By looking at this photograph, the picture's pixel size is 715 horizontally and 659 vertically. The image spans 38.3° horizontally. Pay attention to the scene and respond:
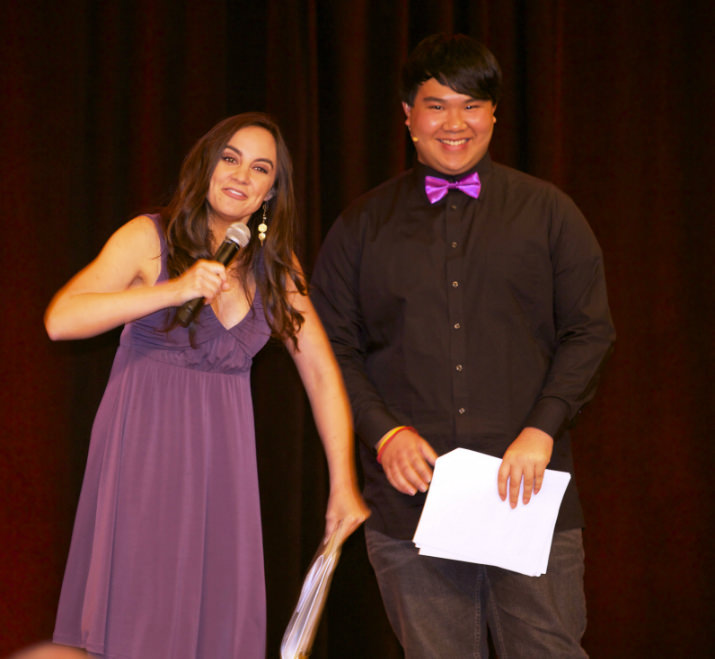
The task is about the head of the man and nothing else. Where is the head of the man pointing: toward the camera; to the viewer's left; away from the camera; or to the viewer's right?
toward the camera

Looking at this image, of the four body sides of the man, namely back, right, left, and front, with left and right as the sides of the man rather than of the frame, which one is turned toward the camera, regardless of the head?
front

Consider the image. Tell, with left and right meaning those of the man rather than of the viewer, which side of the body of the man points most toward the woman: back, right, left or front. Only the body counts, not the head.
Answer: right
